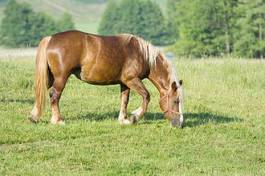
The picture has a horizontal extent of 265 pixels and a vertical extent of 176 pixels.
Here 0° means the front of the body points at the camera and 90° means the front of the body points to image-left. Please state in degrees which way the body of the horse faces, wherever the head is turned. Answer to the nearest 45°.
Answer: approximately 270°
